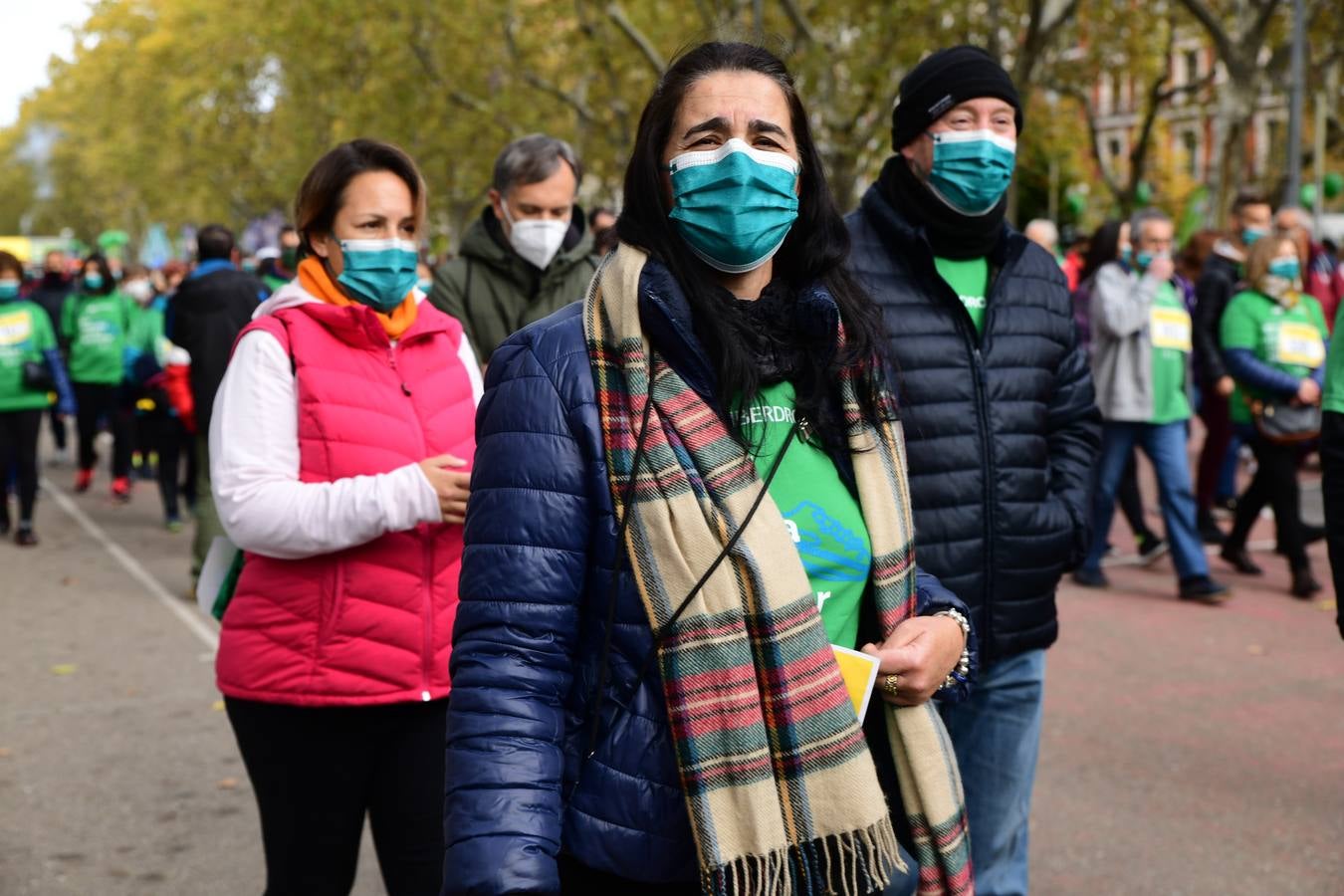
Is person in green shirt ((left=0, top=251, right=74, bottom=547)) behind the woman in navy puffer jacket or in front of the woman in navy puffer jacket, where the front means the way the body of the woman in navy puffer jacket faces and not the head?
behind

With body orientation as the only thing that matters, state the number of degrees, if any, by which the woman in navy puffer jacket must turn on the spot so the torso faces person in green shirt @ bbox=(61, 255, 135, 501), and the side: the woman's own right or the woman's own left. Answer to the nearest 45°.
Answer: approximately 180°

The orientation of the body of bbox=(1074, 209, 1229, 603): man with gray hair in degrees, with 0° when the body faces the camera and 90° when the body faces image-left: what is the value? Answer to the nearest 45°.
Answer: approximately 315°

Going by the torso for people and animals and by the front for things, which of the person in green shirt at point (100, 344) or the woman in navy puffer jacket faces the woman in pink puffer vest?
the person in green shirt

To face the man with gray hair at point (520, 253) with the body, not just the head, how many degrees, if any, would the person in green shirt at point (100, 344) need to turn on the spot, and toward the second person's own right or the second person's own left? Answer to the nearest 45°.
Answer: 0° — they already face them
